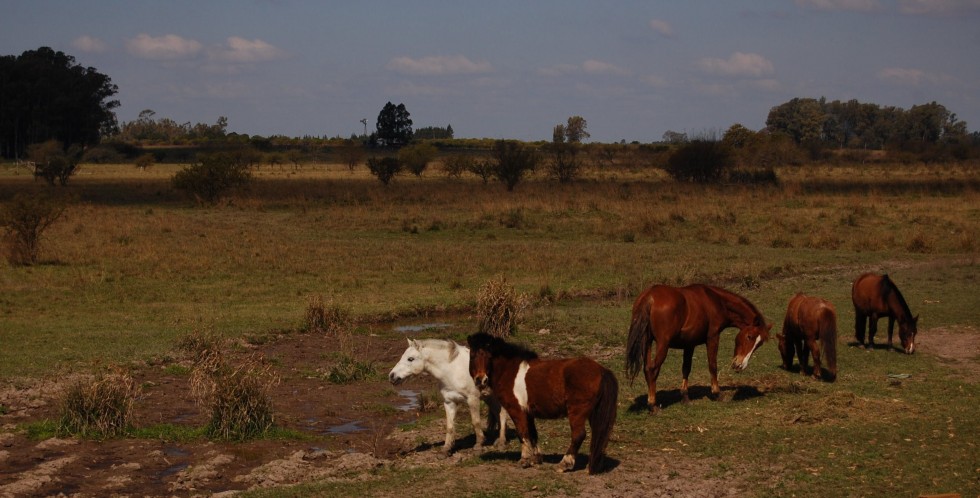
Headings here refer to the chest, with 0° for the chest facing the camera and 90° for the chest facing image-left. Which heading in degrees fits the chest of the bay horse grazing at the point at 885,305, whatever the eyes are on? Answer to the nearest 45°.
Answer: approximately 315°

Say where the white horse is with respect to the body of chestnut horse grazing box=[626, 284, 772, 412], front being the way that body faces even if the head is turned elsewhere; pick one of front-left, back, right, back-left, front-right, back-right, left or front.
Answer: back

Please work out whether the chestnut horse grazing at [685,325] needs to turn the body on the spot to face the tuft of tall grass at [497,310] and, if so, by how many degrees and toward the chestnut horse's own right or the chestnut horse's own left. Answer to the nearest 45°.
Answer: approximately 90° to the chestnut horse's own left

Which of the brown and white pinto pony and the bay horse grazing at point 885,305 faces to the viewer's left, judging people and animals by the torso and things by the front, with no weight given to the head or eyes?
the brown and white pinto pony

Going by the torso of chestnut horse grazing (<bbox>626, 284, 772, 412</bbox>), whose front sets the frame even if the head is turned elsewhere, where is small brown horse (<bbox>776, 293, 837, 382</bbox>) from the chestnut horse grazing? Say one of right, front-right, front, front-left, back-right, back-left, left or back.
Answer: front

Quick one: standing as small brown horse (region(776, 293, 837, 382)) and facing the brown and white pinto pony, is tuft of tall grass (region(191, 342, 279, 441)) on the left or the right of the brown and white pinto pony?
right

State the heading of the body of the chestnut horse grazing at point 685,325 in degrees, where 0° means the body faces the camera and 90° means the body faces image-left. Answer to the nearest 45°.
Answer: approximately 225°

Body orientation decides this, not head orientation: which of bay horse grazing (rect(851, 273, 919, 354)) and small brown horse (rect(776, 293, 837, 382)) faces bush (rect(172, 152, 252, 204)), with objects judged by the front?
the small brown horse

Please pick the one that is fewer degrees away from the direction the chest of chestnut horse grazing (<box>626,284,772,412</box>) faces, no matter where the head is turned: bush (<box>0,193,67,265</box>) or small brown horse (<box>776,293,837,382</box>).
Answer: the small brown horse

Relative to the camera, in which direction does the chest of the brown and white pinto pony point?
to the viewer's left

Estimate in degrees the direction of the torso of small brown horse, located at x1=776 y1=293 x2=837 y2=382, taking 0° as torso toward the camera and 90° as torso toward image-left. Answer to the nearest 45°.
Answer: approximately 135°

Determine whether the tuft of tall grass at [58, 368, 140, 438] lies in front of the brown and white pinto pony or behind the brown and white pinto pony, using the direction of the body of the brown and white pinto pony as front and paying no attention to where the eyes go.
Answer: in front

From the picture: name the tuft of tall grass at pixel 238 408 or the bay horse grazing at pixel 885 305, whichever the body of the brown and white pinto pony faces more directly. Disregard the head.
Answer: the tuft of tall grass

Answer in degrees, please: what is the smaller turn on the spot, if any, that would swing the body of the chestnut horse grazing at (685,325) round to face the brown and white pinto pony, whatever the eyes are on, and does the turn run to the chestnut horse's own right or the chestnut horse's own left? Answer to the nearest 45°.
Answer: approximately 180°
